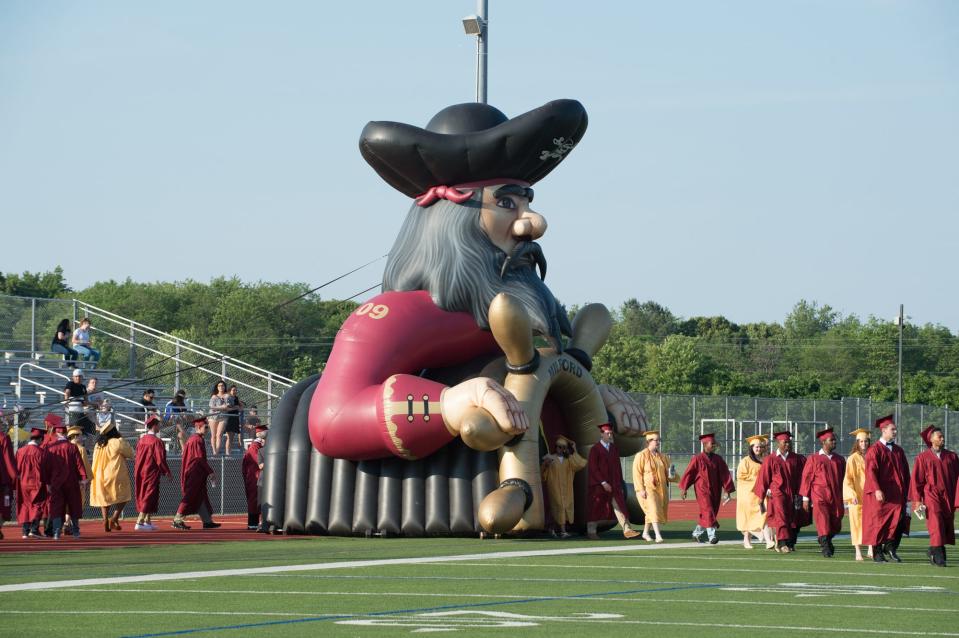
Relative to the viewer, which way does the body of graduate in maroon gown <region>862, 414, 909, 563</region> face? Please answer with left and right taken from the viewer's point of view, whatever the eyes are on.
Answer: facing the viewer and to the right of the viewer

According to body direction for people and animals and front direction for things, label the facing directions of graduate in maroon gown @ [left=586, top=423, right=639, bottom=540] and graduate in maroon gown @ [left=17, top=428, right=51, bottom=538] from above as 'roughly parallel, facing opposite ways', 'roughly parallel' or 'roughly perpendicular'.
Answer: roughly perpendicular

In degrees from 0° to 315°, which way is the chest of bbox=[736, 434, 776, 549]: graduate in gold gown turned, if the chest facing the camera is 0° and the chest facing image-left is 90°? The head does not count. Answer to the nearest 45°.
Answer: approximately 315°

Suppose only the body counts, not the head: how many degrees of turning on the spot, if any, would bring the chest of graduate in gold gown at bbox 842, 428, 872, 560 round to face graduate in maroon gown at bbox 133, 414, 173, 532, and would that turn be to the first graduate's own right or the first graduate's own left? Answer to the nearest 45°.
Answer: approximately 135° to the first graduate's own right

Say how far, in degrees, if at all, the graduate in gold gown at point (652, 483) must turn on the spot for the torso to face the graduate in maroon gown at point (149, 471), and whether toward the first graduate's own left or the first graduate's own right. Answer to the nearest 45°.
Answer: approximately 135° to the first graduate's own right

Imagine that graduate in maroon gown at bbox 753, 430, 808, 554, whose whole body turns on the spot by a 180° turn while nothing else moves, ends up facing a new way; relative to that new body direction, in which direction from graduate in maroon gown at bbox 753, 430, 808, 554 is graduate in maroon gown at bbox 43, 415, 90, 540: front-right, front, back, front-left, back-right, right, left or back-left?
front-left
